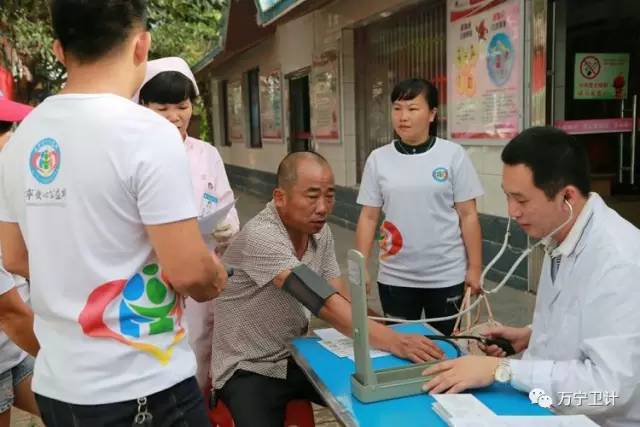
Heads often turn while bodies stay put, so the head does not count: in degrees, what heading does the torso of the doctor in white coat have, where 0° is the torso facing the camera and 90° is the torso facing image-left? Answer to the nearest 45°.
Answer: approximately 90°

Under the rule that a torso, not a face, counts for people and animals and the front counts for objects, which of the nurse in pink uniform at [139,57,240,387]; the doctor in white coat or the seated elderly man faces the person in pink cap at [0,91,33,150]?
the doctor in white coat

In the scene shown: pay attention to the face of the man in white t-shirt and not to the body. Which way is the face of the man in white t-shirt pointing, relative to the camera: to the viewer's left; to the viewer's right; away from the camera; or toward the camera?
away from the camera

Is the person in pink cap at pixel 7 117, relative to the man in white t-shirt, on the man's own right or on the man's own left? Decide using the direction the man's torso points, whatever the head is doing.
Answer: on the man's own left

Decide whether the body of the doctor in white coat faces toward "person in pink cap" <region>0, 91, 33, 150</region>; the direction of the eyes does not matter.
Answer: yes

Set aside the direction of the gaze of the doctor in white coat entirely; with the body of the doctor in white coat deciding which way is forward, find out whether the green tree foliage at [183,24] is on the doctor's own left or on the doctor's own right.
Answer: on the doctor's own right

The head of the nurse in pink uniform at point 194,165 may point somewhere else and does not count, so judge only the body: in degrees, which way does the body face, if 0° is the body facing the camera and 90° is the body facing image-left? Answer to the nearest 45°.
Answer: approximately 315°

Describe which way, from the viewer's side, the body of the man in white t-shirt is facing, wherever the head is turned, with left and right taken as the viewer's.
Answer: facing away from the viewer and to the right of the viewer

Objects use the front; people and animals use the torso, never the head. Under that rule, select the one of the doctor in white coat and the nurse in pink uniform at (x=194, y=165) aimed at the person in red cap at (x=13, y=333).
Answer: the doctor in white coat
